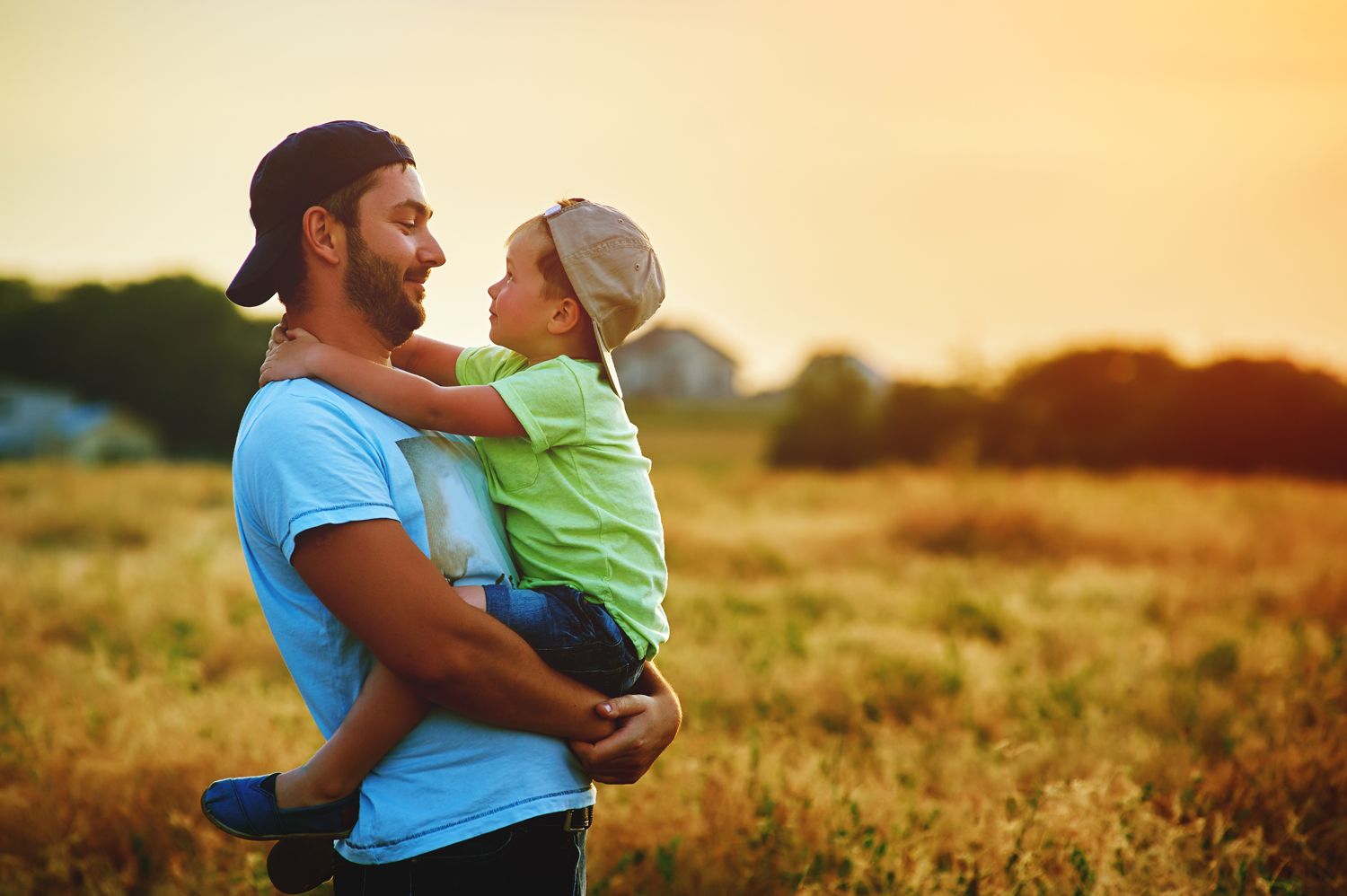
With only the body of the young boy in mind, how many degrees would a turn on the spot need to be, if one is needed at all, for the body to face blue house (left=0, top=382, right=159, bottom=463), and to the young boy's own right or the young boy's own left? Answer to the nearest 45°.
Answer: approximately 90° to the young boy's own right

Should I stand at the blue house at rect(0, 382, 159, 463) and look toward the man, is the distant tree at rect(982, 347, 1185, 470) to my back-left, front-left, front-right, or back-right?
front-left

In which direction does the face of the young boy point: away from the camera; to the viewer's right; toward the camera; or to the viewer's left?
to the viewer's left

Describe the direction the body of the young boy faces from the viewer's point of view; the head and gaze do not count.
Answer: to the viewer's left

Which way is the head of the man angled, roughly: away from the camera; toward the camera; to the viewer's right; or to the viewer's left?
to the viewer's right

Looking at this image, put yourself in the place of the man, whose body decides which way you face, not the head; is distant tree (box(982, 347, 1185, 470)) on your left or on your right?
on your left

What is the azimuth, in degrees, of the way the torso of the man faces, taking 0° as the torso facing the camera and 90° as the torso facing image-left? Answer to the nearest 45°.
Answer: approximately 270°
